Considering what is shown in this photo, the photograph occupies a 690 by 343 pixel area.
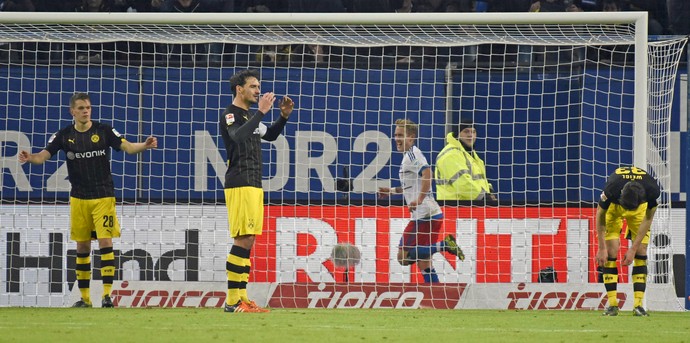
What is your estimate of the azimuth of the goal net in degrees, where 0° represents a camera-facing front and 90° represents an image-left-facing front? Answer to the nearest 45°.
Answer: approximately 0°

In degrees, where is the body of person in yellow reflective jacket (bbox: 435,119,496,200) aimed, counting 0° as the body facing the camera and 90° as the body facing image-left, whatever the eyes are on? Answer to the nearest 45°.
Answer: approximately 315°

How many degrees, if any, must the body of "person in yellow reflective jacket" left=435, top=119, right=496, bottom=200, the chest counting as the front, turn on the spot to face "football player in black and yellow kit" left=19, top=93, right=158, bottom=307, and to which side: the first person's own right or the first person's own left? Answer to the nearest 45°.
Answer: approximately 90° to the first person's own right

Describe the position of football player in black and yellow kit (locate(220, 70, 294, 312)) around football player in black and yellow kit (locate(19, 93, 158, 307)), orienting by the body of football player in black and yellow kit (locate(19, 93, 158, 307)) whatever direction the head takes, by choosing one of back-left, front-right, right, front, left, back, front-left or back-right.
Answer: front-left

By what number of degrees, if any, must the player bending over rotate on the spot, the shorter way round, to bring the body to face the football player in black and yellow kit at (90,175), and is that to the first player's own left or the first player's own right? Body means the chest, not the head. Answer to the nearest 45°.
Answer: approximately 90° to the first player's own right
